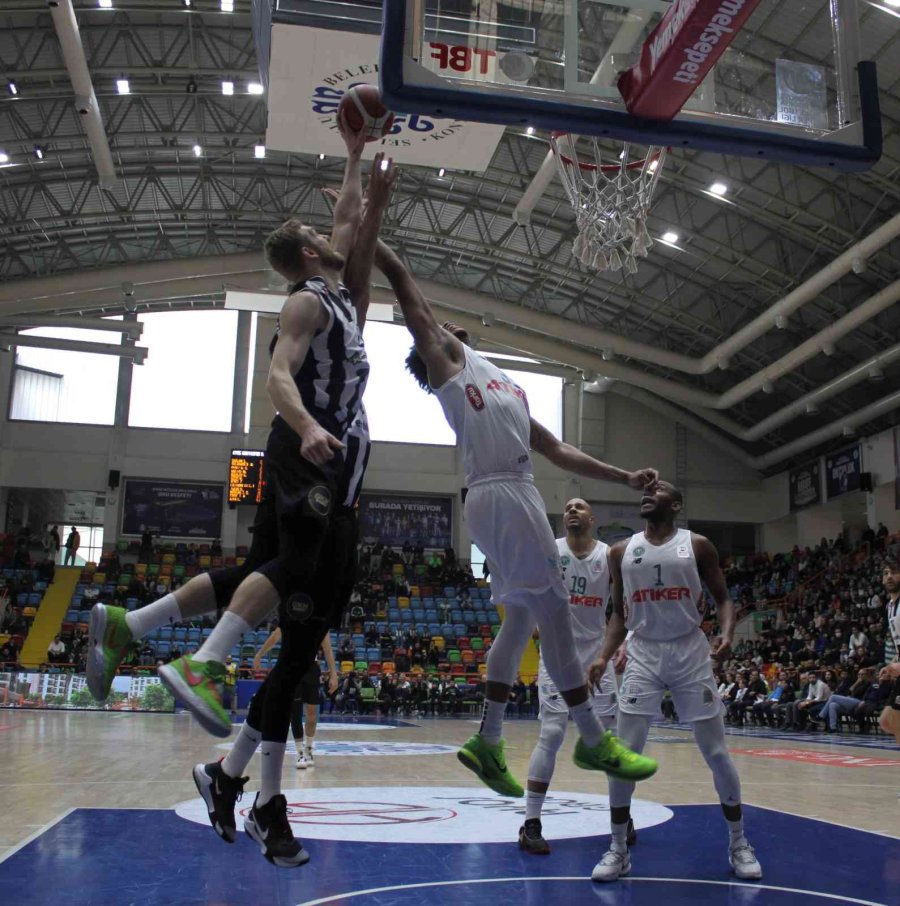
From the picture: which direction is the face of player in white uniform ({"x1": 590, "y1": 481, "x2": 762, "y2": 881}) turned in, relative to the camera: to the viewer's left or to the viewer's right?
to the viewer's left

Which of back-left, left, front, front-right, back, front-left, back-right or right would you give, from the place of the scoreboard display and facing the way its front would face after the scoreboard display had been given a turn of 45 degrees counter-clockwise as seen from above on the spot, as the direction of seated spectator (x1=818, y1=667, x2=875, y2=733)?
front

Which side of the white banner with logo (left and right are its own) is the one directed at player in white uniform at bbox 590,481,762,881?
front

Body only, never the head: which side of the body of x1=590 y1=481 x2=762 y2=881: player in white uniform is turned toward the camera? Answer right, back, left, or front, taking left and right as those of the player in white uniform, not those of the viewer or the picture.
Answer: front

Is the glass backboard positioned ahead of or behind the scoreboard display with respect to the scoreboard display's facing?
ahead

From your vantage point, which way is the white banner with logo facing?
toward the camera

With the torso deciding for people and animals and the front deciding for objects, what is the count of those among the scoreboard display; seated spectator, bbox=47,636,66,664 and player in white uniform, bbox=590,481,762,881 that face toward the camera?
3

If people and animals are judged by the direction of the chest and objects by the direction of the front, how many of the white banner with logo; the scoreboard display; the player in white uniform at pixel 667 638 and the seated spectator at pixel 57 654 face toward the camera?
4

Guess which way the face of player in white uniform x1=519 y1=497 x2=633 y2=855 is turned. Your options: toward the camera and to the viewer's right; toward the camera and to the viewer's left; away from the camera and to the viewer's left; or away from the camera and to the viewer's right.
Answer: toward the camera and to the viewer's left

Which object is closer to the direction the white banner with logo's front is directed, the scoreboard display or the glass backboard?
the glass backboard

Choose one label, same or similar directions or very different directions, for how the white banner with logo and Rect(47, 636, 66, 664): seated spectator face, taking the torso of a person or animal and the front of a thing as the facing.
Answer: same or similar directions
